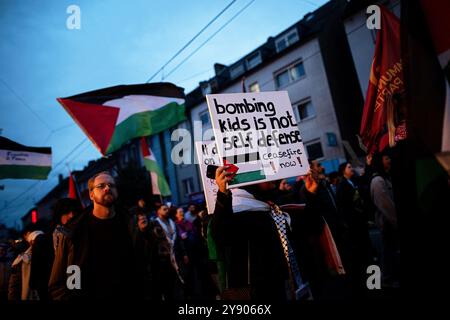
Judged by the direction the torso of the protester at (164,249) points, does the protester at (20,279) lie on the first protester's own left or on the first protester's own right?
on the first protester's own right

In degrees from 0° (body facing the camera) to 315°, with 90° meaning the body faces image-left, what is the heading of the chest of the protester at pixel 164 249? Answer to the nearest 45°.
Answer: approximately 315°

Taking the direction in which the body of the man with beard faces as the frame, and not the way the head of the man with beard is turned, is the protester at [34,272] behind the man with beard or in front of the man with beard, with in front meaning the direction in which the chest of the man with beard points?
behind

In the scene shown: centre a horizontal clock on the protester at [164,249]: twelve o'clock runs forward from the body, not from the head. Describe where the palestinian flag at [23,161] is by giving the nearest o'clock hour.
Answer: The palestinian flag is roughly at 5 o'clock from the protester.

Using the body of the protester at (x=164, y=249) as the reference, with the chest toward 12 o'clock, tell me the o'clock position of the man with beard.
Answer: The man with beard is roughly at 2 o'clock from the protester.
